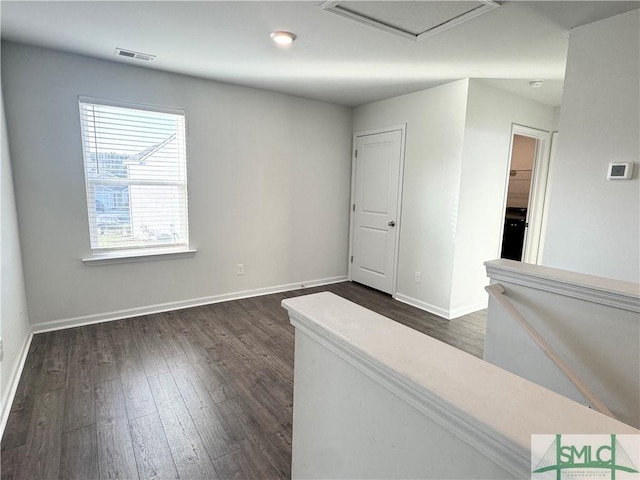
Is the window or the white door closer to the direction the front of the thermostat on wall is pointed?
the window

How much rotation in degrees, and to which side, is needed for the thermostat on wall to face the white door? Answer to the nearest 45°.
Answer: approximately 90° to its right

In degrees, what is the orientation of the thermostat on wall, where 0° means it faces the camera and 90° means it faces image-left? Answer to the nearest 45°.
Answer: approximately 45°

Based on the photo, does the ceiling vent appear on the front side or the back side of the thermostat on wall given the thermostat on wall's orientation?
on the front side

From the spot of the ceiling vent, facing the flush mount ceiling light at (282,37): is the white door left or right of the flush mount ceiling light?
left

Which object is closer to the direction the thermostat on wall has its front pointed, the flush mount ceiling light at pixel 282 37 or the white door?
the flush mount ceiling light

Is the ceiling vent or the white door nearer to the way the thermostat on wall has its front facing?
the ceiling vent

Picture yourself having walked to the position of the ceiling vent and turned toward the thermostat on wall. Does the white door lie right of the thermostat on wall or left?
left
